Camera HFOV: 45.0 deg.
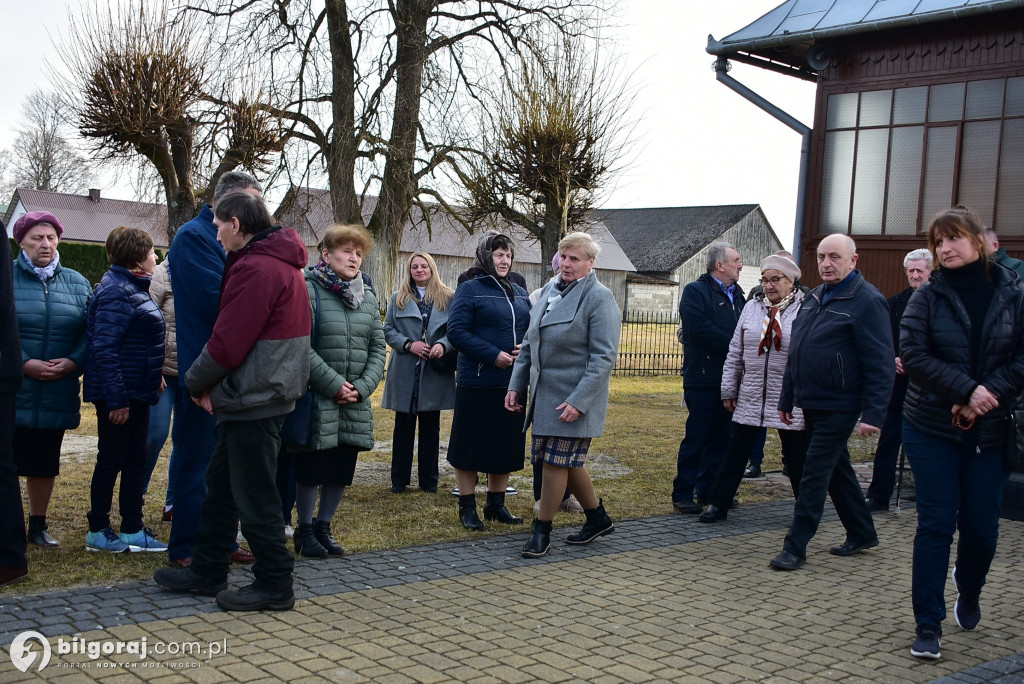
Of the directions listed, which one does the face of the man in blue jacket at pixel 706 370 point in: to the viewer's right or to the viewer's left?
to the viewer's right

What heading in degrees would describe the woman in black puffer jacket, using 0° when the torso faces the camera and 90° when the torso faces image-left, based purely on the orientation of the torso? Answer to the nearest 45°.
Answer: approximately 0°

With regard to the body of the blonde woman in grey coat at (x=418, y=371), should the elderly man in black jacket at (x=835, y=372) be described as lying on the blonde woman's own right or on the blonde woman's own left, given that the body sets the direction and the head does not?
on the blonde woman's own left

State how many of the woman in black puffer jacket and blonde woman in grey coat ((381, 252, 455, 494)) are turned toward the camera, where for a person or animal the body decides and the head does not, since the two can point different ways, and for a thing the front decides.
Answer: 2

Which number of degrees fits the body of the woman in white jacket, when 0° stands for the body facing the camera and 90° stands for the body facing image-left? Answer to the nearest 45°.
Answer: approximately 45°

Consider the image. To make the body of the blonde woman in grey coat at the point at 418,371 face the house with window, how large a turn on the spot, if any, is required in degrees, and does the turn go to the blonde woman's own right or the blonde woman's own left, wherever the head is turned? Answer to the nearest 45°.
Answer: approximately 135° to the blonde woman's own left

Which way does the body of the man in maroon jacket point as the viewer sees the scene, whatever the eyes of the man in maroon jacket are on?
to the viewer's left

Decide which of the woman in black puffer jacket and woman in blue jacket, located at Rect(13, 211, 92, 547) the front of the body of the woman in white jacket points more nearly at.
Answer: the woman in blue jacket

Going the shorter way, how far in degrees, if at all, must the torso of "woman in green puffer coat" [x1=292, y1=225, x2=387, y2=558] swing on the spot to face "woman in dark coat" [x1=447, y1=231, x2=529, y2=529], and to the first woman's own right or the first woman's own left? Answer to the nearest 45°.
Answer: approximately 90° to the first woman's own left
